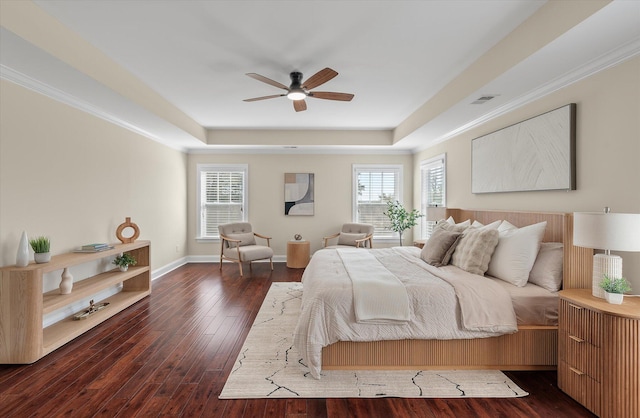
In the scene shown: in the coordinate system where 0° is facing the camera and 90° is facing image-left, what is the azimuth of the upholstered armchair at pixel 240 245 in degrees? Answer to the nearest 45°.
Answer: approximately 315°

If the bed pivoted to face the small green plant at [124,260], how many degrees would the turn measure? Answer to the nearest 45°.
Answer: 0° — it already faces it

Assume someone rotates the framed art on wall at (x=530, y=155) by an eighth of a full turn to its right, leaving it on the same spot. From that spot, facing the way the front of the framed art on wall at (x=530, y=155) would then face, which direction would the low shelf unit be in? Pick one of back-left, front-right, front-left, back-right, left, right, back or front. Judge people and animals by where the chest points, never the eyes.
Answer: front-left

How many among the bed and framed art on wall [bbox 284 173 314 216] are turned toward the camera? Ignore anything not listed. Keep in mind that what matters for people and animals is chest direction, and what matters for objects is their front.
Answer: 1

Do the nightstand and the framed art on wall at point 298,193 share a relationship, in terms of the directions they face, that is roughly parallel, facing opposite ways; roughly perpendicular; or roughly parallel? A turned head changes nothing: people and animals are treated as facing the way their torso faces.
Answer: roughly perpendicular

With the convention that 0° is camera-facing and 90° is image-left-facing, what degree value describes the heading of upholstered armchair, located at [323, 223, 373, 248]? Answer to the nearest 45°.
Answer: approximately 45°

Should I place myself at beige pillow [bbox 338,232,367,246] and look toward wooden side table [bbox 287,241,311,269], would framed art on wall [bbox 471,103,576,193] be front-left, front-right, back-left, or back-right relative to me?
back-left

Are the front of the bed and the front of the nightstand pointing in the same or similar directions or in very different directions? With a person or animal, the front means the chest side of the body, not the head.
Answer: same or similar directions

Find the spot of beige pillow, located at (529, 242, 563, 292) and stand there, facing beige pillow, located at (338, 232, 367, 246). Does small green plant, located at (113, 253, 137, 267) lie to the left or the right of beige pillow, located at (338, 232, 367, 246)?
left

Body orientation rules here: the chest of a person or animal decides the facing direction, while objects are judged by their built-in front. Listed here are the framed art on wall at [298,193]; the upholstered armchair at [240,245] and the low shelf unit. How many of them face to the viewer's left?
0

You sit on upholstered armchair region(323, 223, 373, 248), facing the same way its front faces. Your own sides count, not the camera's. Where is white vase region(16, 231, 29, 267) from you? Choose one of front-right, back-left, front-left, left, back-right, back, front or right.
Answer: front

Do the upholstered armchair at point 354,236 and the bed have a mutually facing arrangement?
no

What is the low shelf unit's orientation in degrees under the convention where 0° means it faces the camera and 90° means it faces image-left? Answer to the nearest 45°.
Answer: approximately 315°

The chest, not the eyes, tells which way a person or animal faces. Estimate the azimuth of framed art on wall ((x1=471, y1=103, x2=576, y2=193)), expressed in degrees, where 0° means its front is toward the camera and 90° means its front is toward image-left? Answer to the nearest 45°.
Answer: approximately 45°

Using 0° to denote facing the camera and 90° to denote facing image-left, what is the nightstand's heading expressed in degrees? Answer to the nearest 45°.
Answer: approximately 45°

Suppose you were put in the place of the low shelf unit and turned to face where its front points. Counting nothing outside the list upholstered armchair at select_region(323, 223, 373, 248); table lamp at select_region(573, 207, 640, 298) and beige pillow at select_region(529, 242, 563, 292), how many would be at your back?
0

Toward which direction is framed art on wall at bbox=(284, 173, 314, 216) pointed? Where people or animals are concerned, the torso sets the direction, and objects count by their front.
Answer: toward the camera

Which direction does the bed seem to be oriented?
to the viewer's left
